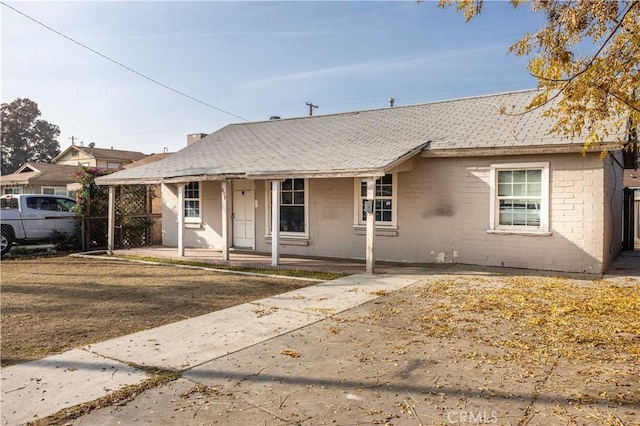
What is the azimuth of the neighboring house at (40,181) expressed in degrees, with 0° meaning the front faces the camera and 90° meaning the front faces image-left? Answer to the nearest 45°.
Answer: approximately 45°

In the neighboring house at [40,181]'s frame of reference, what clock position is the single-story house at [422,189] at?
The single-story house is roughly at 10 o'clock from the neighboring house.

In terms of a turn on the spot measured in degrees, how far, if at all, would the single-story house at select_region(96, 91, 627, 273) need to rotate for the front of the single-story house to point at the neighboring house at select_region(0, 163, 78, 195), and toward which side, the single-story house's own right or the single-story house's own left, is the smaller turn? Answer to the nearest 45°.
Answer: approximately 90° to the single-story house's own right

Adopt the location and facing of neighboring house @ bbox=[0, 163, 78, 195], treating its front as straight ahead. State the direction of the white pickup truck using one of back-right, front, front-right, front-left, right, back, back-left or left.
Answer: front-left

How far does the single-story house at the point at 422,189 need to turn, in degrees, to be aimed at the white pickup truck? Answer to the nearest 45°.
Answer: approximately 45° to its right

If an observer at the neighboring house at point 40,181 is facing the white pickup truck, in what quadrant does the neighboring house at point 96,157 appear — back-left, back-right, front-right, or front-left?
back-left

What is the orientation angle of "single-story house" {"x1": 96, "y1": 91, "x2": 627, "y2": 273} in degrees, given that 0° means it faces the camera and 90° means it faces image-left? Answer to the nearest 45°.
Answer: approximately 45°

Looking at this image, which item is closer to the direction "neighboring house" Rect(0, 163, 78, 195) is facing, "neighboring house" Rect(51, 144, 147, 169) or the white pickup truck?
the white pickup truck

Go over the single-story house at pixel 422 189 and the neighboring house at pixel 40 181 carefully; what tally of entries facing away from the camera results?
0

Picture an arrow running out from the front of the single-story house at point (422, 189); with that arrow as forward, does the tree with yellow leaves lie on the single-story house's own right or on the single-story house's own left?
on the single-story house's own left

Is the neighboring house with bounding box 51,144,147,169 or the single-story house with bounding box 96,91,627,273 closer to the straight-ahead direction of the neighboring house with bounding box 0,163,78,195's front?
the single-story house
